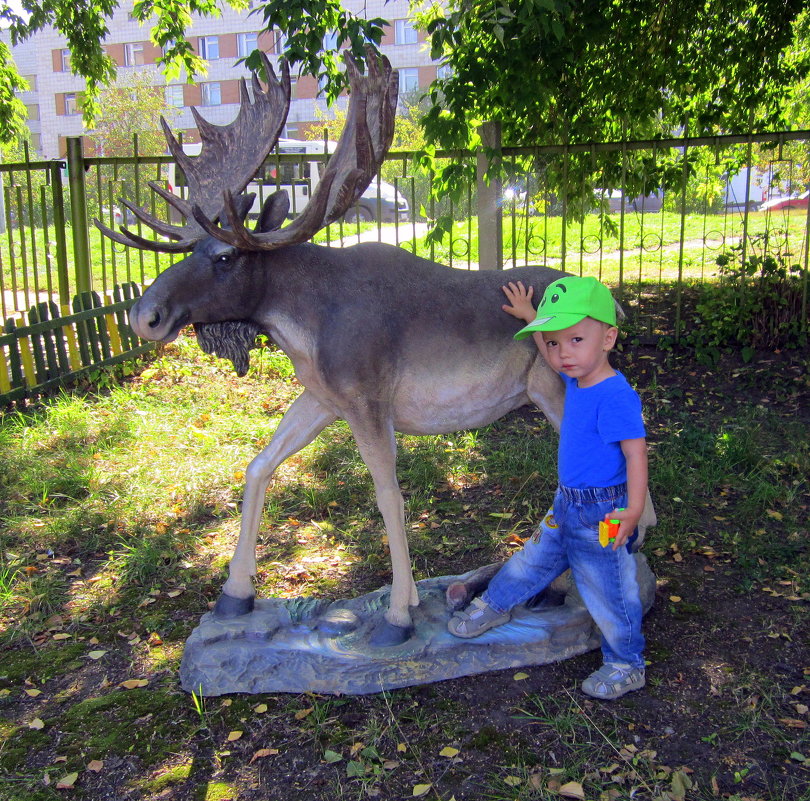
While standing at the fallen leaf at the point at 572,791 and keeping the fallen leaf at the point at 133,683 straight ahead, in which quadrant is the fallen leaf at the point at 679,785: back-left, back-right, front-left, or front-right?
back-right

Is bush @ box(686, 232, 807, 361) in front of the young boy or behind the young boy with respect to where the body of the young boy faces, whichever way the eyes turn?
behind

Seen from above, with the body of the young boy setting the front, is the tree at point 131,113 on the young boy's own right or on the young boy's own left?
on the young boy's own right

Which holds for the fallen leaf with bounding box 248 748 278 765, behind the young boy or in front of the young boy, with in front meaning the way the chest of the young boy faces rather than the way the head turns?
in front

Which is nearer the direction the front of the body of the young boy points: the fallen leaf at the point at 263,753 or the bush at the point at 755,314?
the fallen leaf

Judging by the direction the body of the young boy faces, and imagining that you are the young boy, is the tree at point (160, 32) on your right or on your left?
on your right

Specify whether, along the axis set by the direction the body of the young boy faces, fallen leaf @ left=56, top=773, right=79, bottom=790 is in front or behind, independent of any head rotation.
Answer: in front

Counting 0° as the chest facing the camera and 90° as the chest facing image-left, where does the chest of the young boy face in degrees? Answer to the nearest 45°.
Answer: approximately 45°

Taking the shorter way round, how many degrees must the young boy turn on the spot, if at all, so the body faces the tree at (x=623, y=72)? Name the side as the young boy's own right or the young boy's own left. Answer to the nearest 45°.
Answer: approximately 135° to the young boy's own right
